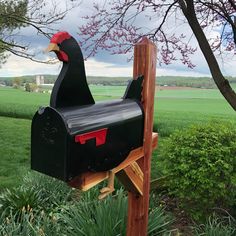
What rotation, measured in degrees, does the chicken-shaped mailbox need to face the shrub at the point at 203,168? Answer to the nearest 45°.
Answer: approximately 180°

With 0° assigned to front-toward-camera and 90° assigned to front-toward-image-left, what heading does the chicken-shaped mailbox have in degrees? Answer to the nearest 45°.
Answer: approximately 45°

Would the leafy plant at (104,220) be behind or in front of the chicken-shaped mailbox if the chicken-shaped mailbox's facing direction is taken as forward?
behind
